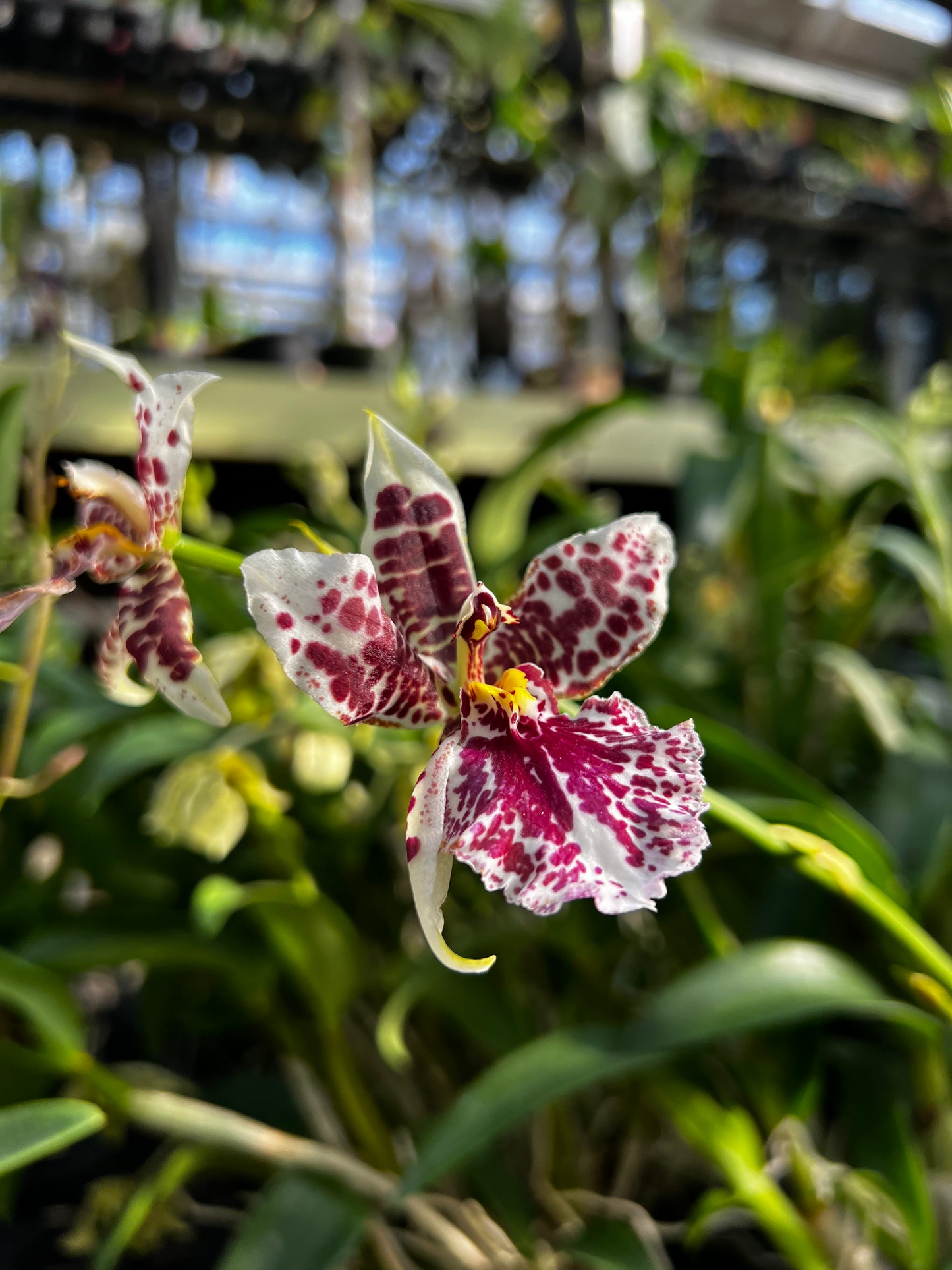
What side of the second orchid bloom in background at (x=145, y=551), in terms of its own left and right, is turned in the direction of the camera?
left

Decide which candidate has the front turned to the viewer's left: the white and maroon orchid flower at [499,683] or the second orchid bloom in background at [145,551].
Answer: the second orchid bloom in background

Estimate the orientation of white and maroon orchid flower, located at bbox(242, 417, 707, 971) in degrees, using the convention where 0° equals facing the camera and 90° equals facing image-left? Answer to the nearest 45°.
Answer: approximately 315°

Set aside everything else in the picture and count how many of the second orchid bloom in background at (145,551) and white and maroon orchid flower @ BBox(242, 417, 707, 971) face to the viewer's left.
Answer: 1
